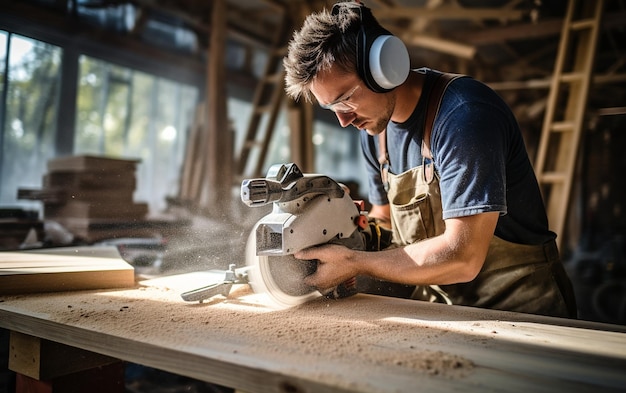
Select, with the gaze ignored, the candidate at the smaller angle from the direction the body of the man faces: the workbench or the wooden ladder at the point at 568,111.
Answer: the workbench

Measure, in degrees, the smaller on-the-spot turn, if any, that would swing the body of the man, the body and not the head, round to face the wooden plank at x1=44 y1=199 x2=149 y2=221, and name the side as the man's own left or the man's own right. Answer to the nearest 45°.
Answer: approximately 90° to the man's own right

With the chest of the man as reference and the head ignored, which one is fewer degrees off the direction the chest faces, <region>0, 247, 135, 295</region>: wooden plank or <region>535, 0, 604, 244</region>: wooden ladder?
the wooden plank

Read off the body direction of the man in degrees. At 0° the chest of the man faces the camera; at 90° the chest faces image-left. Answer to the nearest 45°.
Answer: approximately 45°

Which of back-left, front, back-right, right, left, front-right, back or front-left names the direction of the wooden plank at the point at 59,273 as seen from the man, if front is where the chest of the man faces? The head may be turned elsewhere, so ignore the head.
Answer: front-right

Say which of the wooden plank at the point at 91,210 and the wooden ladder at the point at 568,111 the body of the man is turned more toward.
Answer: the wooden plank

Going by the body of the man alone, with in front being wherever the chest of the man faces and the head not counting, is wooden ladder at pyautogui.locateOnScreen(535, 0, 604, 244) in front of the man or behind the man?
behind
